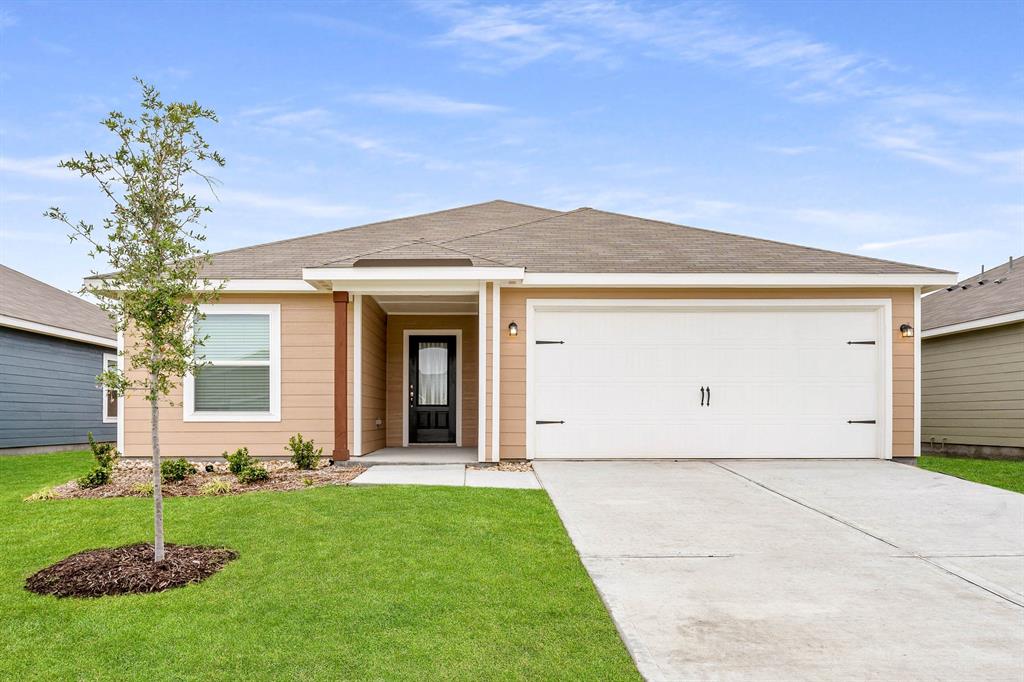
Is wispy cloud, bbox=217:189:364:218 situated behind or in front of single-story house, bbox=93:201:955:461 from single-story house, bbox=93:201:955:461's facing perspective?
behind

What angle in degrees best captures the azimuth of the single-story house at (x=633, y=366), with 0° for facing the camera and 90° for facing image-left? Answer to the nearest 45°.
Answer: approximately 0°

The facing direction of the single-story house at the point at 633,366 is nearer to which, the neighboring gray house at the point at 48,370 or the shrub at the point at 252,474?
the shrub

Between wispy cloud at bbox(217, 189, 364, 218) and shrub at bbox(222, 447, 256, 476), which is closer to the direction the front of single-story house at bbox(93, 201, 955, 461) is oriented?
the shrub

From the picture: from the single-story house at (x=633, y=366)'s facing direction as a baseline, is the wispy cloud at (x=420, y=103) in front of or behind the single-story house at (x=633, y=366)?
behind

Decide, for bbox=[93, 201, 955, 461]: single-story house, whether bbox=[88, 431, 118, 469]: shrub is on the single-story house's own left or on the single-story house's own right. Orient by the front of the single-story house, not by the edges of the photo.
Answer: on the single-story house's own right
